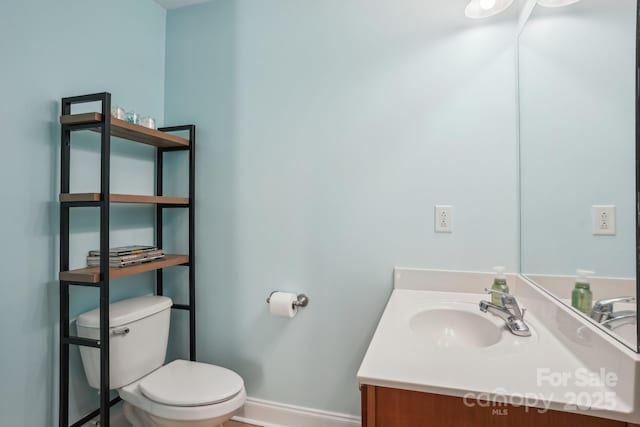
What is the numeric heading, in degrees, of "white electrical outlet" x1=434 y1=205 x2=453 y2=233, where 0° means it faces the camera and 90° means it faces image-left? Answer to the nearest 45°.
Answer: approximately 0°

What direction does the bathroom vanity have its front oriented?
to the viewer's left

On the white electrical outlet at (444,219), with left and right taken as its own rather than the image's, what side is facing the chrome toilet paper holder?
right

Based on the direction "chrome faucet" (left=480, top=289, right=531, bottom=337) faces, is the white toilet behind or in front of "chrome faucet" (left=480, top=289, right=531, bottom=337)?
in front

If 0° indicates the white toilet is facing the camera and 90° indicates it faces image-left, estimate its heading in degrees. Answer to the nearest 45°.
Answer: approximately 315°

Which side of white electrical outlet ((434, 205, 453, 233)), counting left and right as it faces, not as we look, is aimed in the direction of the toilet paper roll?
right

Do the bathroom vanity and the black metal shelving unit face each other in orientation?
yes

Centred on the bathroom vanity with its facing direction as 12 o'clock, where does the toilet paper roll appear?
The toilet paper roll is roughly at 1 o'clock from the bathroom vanity.

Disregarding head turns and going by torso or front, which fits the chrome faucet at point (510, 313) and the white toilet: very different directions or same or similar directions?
very different directions

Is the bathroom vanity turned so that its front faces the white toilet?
yes

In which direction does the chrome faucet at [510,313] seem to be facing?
to the viewer's left
